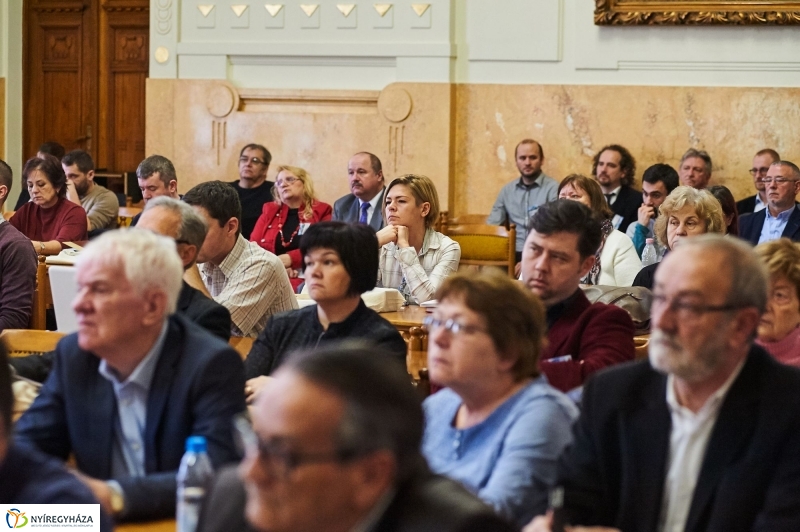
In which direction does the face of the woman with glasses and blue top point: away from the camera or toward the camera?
toward the camera

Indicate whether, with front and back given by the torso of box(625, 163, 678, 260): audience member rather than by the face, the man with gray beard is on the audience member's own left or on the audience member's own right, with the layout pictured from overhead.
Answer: on the audience member's own left

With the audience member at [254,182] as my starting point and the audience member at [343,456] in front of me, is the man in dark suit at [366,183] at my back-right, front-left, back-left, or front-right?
front-left

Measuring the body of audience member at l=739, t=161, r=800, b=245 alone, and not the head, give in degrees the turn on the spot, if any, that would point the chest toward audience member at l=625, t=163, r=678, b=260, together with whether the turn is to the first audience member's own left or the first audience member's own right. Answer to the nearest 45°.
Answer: approximately 45° to the first audience member's own right

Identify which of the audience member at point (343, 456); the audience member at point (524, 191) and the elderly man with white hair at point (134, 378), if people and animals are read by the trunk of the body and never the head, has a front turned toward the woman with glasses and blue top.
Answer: the audience member at point (524, 191)

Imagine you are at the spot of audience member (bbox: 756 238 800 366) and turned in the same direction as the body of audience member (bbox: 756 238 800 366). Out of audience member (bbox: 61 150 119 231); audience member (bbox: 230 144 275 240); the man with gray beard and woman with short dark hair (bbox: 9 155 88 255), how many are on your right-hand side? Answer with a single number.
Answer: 3

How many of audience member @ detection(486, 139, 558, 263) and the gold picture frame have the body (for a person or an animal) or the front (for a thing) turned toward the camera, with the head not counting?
2

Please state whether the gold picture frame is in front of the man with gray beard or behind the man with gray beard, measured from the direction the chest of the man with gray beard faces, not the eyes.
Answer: behind

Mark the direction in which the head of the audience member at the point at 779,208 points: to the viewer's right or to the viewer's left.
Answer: to the viewer's left

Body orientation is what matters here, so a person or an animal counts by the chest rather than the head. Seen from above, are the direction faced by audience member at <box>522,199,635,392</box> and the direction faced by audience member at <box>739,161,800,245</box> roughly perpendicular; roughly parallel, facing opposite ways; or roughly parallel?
roughly parallel

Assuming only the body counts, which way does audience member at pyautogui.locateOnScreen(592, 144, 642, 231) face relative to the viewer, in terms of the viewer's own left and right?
facing the viewer and to the left of the viewer

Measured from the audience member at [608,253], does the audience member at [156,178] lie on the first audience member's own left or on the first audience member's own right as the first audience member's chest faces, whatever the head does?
on the first audience member's own right

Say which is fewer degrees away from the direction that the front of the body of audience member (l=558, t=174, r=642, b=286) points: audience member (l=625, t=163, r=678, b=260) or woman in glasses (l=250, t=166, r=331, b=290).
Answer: the woman in glasses

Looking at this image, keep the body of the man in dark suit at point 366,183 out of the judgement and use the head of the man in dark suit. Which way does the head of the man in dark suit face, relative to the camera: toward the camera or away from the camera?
toward the camera

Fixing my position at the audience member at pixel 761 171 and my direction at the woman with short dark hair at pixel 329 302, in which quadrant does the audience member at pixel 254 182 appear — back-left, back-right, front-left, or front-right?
front-right
